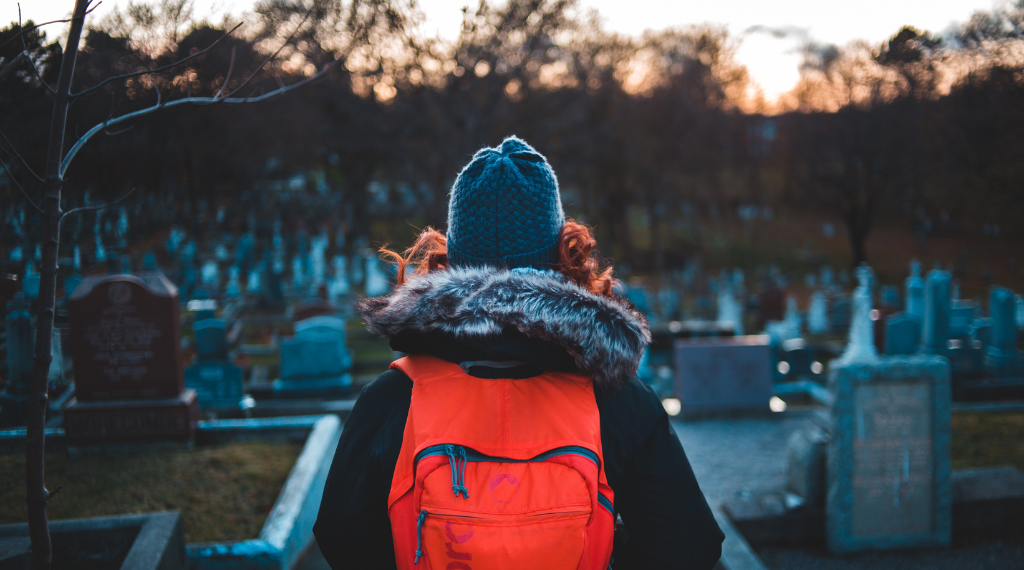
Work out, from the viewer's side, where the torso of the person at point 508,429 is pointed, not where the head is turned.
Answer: away from the camera

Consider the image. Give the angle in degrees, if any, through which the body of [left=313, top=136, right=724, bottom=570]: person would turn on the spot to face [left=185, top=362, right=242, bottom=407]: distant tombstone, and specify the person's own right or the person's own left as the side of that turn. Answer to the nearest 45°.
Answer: approximately 45° to the person's own left

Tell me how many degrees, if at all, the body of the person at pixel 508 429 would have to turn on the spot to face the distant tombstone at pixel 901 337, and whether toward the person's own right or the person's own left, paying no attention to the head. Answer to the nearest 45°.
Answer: approximately 45° to the person's own right

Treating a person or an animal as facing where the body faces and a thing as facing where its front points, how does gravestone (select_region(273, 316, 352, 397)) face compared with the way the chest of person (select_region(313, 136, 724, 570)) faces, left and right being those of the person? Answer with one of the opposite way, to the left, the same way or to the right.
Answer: the opposite way

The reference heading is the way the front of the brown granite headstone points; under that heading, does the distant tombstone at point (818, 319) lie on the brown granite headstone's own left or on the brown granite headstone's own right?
on the brown granite headstone's own left

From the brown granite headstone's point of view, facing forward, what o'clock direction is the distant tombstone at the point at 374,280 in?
The distant tombstone is roughly at 7 o'clock from the brown granite headstone.

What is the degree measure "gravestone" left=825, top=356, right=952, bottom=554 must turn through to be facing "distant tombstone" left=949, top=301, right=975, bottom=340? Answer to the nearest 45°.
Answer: approximately 180°

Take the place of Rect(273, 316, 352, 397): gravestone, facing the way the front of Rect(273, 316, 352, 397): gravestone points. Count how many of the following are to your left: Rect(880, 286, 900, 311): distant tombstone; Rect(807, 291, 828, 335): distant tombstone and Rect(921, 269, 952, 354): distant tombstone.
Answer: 3

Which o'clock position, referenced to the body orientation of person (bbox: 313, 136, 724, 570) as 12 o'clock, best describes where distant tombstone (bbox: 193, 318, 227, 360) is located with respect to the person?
The distant tombstone is roughly at 11 o'clock from the person.

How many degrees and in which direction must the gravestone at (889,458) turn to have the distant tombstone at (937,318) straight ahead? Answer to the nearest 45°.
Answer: approximately 180°

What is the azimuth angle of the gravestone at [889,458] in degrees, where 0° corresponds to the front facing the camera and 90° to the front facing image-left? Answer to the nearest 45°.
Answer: approximately 0°

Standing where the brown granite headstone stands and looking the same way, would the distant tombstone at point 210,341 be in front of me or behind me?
behind
